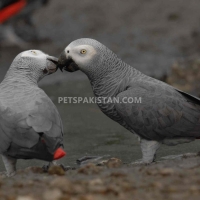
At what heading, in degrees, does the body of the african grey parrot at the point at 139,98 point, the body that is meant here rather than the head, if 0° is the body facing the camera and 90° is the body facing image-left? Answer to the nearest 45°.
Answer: approximately 90°

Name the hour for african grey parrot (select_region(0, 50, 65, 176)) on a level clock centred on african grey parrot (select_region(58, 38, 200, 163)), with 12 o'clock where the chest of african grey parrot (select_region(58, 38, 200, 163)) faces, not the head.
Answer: african grey parrot (select_region(0, 50, 65, 176)) is roughly at 11 o'clock from african grey parrot (select_region(58, 38, 200, 163)).
